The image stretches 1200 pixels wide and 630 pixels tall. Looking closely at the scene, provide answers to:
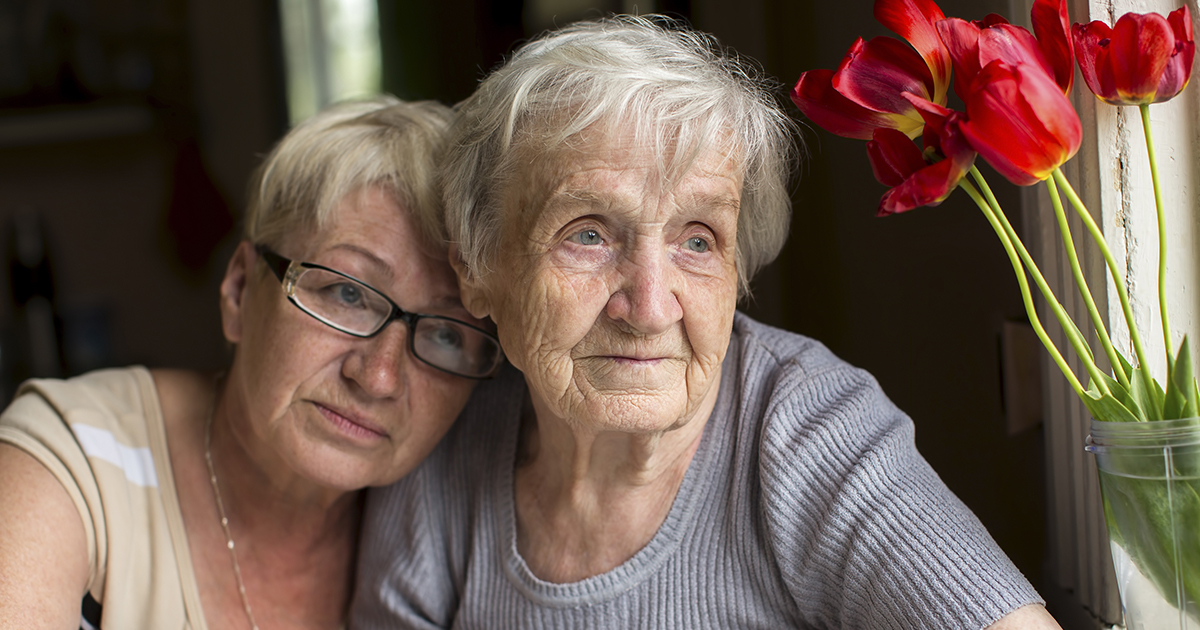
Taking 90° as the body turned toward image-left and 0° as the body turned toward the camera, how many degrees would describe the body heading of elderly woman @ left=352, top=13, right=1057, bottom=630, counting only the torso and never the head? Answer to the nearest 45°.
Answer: approximately 0°

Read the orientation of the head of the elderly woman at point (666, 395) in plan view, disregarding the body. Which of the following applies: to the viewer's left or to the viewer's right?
to the viewer's right
